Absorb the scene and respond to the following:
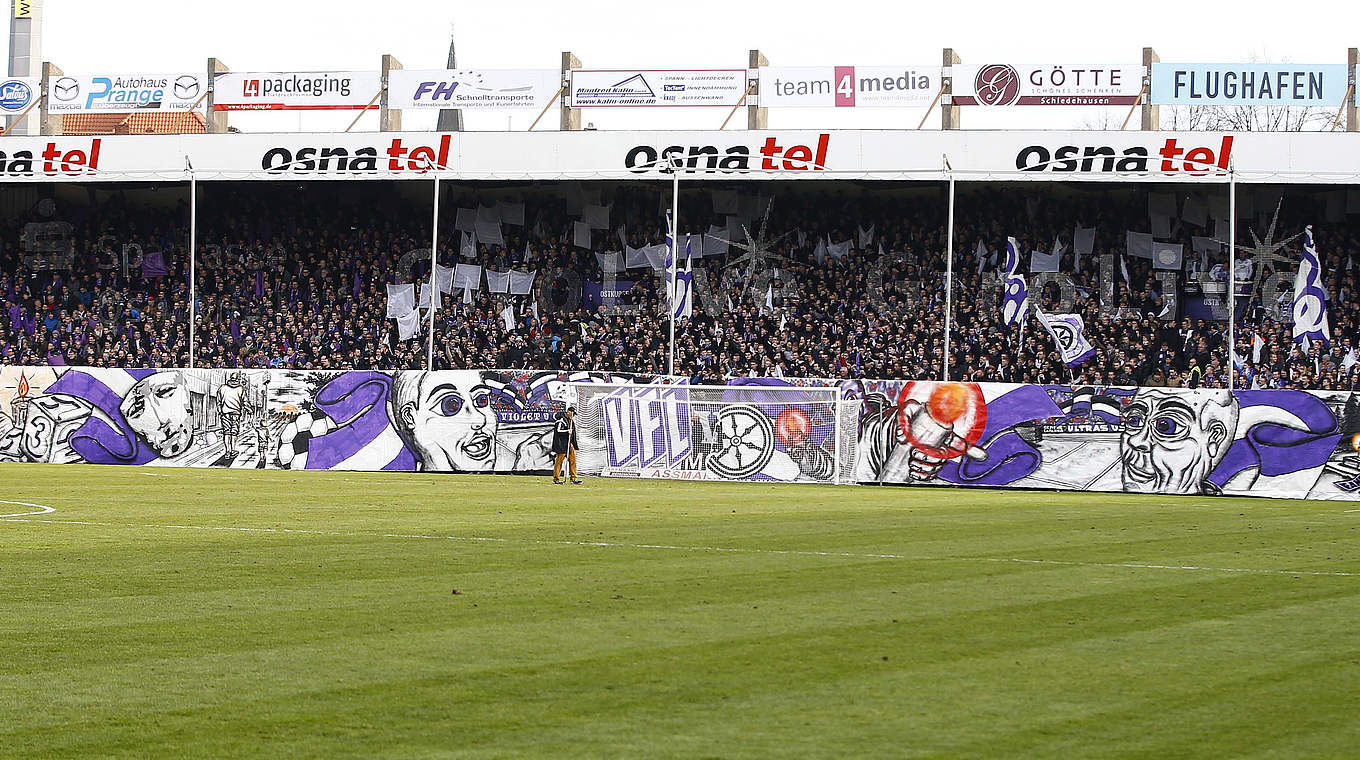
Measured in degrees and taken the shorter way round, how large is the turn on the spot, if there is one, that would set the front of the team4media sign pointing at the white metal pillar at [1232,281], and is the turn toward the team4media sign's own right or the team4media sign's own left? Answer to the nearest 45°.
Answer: approximately 90° to the team4media sign's own left

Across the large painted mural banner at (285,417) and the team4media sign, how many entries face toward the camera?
2

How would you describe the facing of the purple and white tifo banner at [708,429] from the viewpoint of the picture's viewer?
facing the viewer

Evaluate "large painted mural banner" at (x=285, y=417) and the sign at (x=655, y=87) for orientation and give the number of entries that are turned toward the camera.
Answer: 2

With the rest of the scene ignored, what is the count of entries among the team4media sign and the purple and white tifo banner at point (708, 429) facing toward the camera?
2

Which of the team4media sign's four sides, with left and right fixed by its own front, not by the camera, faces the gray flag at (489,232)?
right

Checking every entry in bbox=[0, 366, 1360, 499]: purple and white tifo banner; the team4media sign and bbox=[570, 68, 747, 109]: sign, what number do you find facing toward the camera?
3

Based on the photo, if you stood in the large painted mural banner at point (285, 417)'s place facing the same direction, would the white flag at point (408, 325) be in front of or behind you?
behind

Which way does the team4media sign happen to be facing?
toward the camera

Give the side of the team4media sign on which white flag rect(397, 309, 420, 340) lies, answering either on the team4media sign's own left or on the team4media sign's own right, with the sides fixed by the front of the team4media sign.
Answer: on the team4media sign's own right

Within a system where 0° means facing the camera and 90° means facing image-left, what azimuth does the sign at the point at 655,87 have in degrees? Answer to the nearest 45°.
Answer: approximately 0°

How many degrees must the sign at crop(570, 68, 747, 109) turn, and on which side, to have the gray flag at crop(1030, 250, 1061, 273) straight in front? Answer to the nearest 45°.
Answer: approximately 90° to its left
